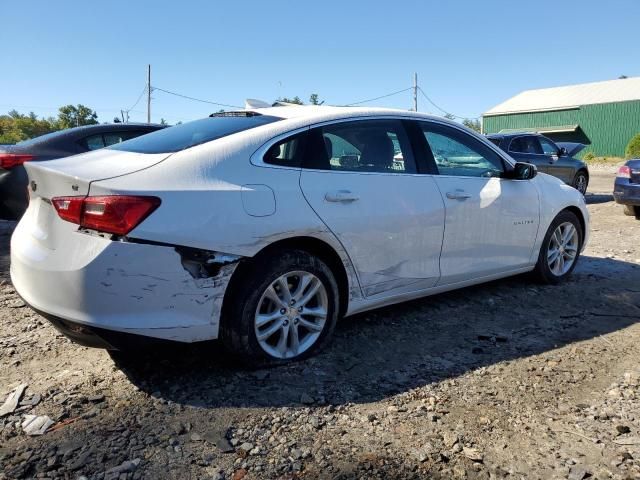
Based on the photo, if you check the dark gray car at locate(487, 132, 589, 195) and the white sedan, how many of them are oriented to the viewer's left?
0

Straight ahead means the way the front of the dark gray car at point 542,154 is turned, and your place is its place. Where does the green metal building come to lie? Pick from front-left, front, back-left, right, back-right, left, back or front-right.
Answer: left

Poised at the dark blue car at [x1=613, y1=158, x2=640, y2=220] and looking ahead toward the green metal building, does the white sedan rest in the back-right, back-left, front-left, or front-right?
back-left

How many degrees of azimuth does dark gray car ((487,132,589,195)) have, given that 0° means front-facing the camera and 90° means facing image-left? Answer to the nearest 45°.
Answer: approximately 270°

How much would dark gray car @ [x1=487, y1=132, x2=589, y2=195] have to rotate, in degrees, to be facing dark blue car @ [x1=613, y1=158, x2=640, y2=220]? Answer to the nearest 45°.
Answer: approximately 45° to its right

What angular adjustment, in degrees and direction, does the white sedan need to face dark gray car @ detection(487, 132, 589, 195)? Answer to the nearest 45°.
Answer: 0° — it already faces it

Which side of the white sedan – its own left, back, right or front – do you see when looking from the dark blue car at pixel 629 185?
front

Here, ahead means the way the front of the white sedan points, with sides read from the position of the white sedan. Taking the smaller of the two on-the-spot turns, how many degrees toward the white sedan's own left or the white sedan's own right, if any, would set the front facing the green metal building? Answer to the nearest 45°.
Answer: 0° — it already faces it

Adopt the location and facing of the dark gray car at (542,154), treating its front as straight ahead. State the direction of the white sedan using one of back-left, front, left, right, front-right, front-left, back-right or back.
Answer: right

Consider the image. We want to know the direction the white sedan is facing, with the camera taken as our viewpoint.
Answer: facing away from the viewer and to the right of the viewer
